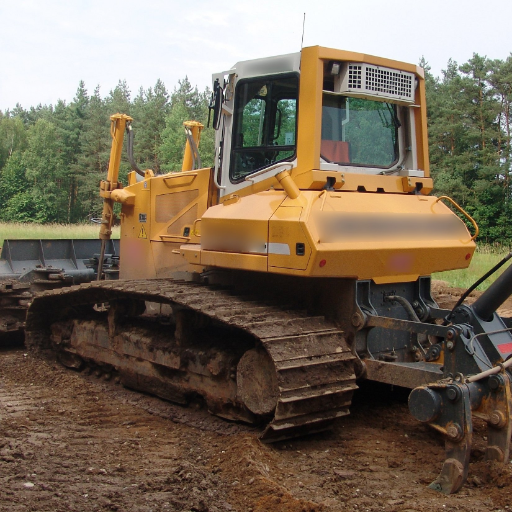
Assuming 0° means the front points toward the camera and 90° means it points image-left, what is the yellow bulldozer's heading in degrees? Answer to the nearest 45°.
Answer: approximately 135°
